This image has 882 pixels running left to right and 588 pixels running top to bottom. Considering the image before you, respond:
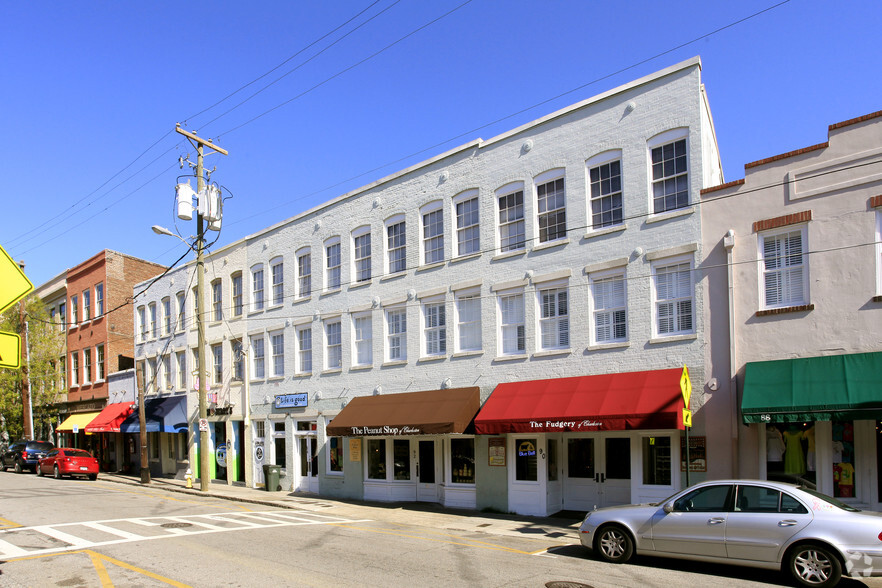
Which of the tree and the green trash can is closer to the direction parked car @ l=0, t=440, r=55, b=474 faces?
the tree

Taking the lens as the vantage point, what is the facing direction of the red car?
facing away from the viewer and to the left of the viewer

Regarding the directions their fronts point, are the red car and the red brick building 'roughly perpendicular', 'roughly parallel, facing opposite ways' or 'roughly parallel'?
roughly perpendicular

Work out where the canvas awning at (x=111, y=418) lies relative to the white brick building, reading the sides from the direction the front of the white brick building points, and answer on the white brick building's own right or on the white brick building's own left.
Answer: on the white brick building's own right

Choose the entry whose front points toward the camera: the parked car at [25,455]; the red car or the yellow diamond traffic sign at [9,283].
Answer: the yellow diamond traffic sign

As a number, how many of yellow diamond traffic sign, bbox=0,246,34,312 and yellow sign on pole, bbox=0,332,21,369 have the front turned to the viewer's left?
0

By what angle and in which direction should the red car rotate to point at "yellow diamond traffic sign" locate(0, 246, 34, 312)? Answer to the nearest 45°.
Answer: approximately 135° to its left

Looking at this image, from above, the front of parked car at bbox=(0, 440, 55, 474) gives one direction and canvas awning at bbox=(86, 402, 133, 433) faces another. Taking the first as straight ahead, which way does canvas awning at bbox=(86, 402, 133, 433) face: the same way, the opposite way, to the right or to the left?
to the left

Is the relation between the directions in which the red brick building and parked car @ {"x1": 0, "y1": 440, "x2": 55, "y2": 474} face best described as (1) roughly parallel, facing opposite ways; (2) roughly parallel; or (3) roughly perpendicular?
roughly perpendicular

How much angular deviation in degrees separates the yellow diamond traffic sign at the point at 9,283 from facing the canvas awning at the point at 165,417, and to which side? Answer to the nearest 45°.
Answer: approximately 180°

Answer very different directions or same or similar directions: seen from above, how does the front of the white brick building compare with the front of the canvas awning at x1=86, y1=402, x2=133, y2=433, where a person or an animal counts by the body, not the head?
same or similar directions

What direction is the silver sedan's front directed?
to the viewer's left
